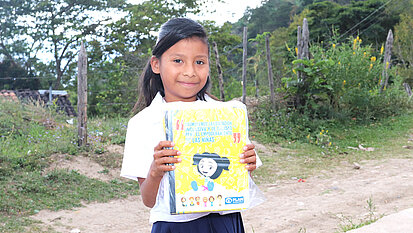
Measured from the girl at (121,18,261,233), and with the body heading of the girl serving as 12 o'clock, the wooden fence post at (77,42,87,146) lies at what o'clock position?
The wooden fence post is roughly at 5 o'clock from the girl.

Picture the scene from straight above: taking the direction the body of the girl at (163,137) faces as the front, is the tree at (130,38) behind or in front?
behind

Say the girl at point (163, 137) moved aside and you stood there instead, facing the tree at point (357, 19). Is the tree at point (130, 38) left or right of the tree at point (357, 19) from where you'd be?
left

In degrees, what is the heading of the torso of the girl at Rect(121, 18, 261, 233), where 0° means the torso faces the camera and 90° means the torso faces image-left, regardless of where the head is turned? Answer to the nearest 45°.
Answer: approximately 315°

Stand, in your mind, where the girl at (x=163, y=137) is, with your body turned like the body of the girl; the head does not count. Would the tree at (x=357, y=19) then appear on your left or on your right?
on your left
